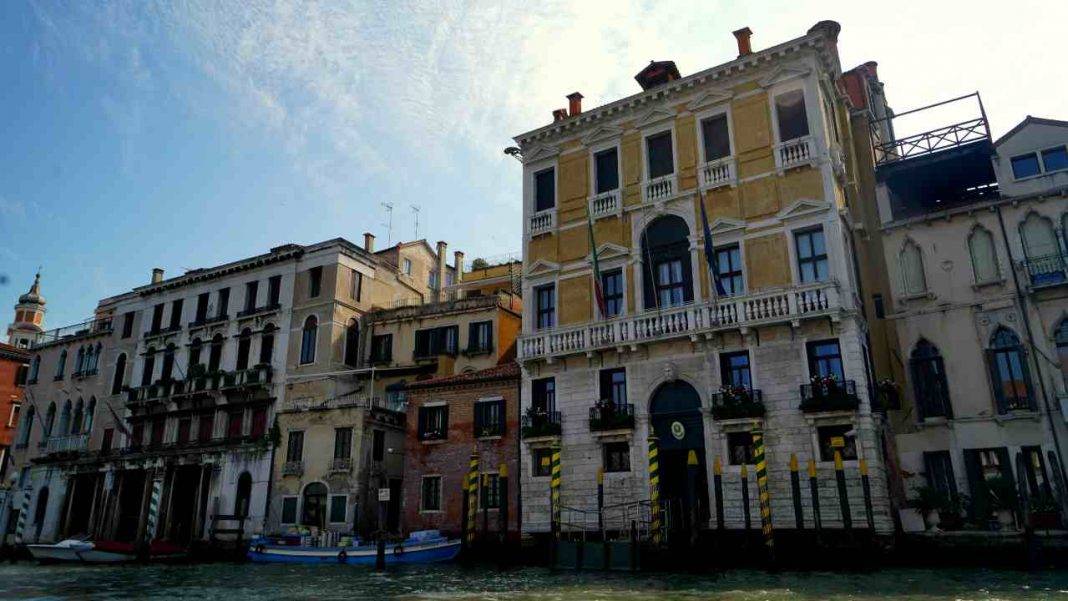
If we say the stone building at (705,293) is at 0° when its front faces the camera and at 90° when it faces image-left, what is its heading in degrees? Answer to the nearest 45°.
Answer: approximately 45°
